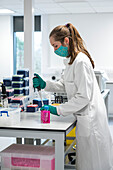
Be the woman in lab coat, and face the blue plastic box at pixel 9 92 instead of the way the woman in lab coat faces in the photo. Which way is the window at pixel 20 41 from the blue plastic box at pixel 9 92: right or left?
right

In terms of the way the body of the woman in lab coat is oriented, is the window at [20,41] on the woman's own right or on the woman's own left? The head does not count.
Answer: on the woman's own right

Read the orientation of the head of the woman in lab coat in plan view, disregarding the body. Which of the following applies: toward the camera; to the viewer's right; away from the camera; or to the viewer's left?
to the viewer's left

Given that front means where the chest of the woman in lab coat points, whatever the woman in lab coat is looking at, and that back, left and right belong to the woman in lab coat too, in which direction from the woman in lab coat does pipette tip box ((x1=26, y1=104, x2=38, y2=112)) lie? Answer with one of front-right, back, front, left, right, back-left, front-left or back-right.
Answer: front-right

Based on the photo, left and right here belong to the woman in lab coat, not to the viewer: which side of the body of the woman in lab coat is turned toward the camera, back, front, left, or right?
left

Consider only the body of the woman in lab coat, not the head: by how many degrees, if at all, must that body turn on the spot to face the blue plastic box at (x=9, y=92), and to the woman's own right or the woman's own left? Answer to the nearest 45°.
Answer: approximately 45° to the woman's own right

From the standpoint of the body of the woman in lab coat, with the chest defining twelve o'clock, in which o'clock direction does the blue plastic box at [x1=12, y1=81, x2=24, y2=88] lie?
The blue plastic box is roughly at 1 o'clock from the woman in lab coat.
